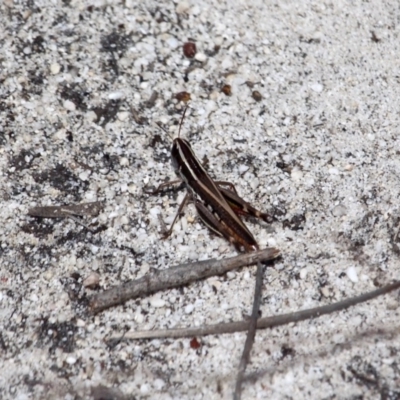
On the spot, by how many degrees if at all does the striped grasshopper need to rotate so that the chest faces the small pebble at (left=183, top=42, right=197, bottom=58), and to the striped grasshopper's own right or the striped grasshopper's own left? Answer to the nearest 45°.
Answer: approximately 45° to the striped grasshopper's own right

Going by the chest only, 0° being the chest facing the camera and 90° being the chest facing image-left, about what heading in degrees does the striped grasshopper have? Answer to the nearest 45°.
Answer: approximately 135°
